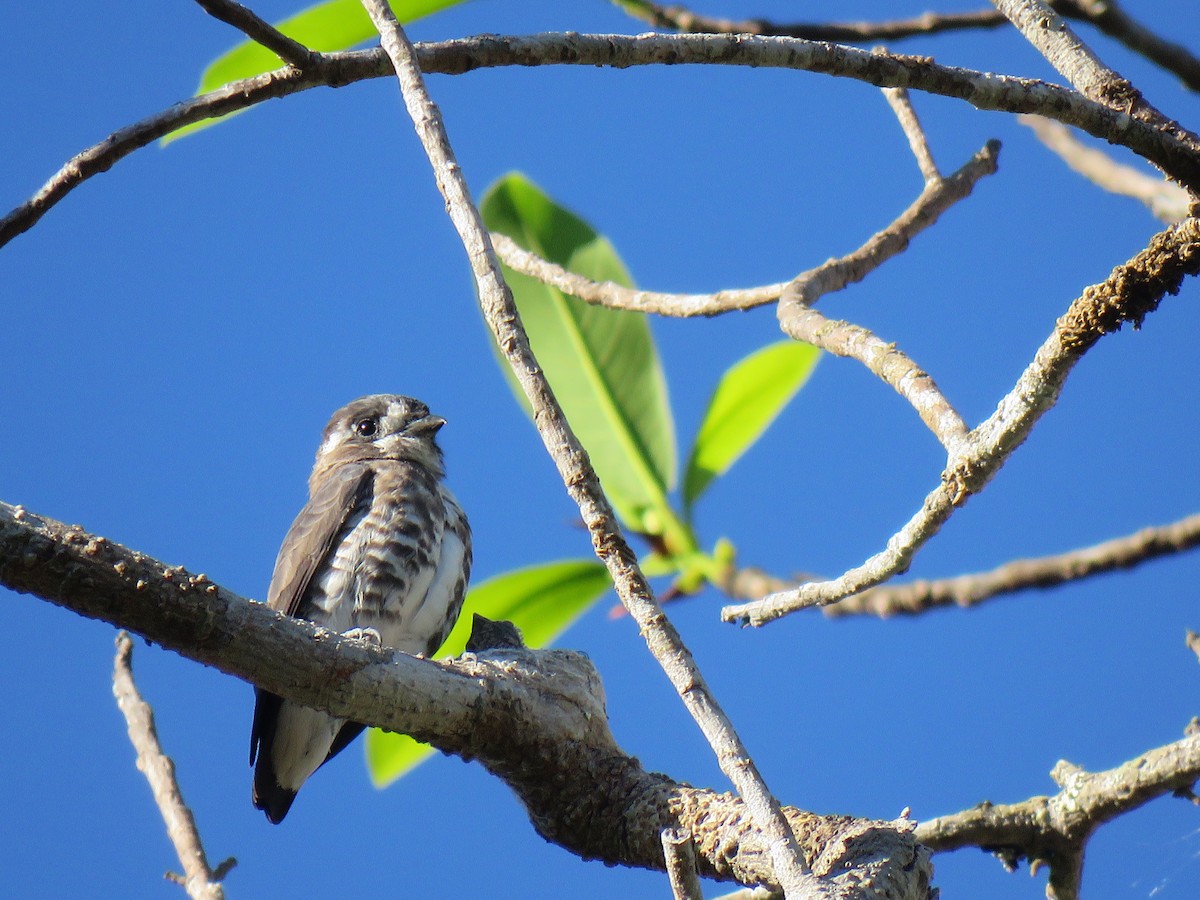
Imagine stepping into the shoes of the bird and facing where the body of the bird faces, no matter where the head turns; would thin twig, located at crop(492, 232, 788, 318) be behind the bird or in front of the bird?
in front

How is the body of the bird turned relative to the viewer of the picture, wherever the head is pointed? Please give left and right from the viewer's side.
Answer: facing the viewer and to the right of the viewer

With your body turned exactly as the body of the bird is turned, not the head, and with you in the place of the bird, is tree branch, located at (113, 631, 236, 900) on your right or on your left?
on your right
